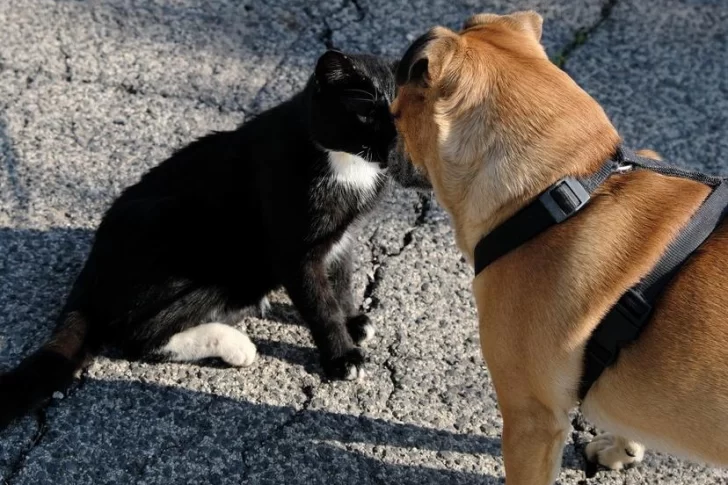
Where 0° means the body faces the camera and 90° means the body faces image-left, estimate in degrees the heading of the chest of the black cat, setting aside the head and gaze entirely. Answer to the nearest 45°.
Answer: approximately 270°
